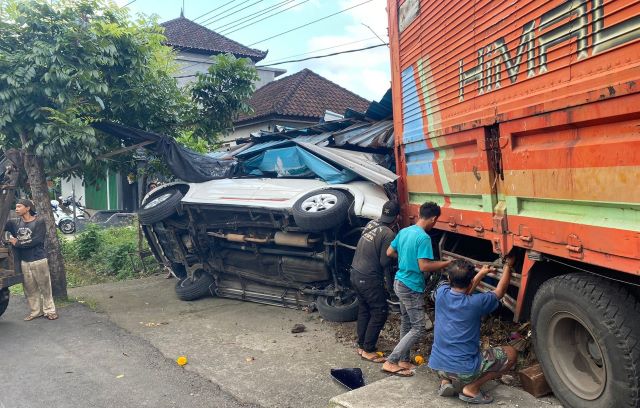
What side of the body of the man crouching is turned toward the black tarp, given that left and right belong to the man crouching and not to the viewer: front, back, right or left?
left

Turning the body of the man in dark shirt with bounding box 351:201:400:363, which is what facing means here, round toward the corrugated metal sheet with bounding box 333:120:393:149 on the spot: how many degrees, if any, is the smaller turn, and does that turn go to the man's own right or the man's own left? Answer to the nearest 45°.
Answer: approximately 45° to the man's own left

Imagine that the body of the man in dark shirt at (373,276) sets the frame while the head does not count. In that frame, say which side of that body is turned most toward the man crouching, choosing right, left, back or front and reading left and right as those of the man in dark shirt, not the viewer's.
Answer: right

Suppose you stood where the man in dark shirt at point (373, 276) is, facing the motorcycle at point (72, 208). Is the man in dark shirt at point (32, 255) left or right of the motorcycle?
left

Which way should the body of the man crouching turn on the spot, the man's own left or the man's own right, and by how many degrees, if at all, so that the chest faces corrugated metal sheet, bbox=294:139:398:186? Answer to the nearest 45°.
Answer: approximately 90° to the man's own left

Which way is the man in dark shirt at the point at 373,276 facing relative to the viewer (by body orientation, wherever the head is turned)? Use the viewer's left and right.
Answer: facing away from the viewer and to the right of the viewer

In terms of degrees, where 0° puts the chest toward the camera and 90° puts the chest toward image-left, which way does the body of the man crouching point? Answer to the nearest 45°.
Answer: approximately 225°

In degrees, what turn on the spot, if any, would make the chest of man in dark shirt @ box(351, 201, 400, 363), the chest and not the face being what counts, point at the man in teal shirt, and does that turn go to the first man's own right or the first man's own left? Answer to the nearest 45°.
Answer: approximately 90° to the first man's own right

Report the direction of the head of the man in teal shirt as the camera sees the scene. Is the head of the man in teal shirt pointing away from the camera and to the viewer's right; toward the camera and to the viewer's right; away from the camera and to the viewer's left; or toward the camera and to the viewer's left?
away from the camera and to the viewer's right

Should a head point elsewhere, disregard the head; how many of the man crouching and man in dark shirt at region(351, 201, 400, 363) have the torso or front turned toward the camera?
0

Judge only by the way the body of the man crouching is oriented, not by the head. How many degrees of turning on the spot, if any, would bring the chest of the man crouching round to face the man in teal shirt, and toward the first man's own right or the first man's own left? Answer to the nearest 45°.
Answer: approximately 90° to the first man's own left

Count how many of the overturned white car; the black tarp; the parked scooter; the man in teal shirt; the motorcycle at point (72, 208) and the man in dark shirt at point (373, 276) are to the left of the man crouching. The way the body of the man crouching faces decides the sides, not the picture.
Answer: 6

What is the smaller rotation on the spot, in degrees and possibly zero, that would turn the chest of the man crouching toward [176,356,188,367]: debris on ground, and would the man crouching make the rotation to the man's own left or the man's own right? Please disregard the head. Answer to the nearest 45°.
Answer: approximately 135° to the man's own left
